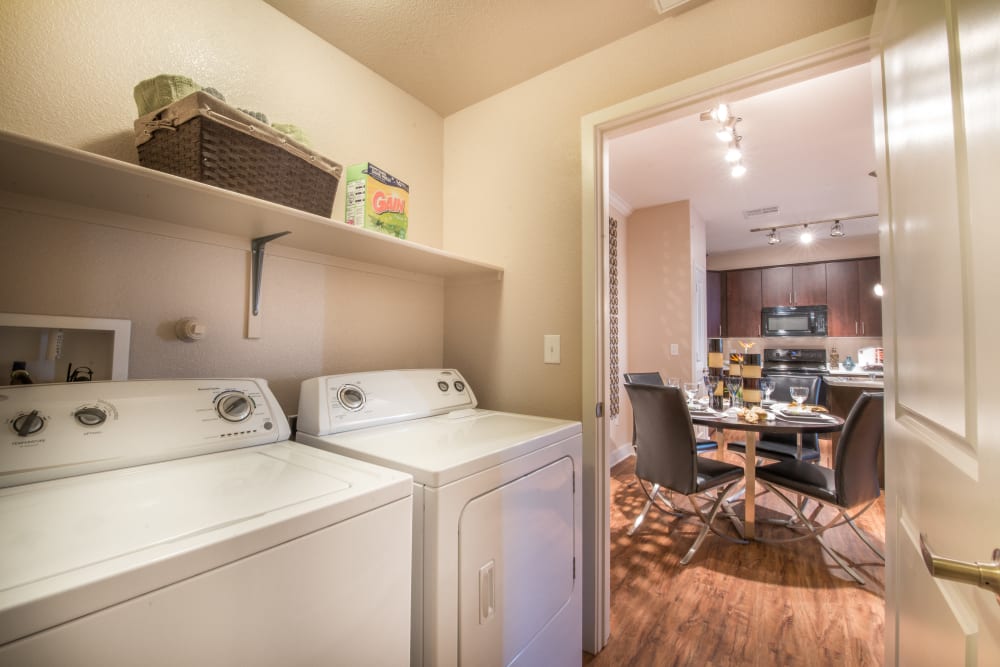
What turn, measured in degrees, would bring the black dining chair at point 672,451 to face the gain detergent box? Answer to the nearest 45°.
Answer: approximately 180°

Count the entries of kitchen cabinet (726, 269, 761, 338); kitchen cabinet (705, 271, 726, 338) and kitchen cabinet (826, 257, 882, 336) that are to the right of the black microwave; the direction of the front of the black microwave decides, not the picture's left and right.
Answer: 2

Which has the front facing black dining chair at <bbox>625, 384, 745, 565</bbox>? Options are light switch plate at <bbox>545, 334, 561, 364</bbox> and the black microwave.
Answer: the black microwave

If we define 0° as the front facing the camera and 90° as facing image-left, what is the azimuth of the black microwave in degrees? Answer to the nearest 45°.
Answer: approximately 0°

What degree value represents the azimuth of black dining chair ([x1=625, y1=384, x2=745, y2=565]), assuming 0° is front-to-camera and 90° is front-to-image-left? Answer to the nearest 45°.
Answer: approximately 225°

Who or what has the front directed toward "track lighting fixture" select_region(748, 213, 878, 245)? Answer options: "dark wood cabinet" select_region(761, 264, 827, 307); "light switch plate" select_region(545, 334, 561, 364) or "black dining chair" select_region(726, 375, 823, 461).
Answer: the dark wood cabinet

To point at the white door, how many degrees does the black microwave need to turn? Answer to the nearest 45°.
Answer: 0° — it already faces it

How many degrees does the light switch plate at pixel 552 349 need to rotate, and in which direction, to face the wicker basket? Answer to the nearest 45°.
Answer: approximately 45° to its right
